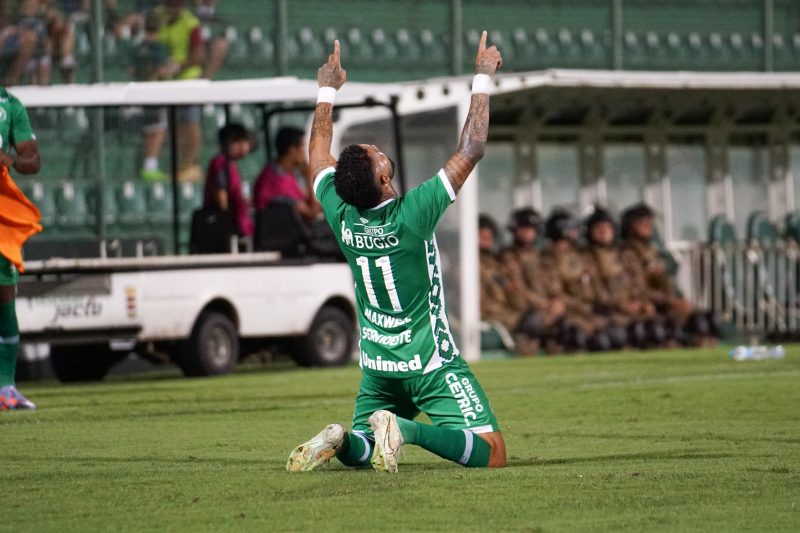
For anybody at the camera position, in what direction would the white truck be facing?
facing away from the viewer and to the right of the viewer

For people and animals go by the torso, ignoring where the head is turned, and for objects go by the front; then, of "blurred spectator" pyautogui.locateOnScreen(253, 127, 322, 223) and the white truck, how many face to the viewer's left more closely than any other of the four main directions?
0

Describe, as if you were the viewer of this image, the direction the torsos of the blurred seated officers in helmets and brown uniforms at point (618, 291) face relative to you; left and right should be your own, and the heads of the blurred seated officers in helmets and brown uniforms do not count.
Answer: facing the viewer and to the right of the viewer

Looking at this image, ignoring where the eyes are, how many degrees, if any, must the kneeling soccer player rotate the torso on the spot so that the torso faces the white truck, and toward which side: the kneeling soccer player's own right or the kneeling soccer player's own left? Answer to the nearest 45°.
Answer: approximately 45° to the kneeling soccer player's own left

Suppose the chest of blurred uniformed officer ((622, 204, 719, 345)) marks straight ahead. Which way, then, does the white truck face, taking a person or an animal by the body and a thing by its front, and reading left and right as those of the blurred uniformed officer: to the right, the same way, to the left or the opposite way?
to the left

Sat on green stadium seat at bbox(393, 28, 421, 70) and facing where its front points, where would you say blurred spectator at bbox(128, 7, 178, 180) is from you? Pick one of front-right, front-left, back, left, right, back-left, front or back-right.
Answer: right

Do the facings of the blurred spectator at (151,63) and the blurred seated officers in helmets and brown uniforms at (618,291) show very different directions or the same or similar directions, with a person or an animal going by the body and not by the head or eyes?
same or similar directions

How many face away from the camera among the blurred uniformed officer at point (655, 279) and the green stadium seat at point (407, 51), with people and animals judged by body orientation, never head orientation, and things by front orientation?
0

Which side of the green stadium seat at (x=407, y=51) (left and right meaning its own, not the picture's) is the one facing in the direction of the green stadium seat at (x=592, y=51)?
left

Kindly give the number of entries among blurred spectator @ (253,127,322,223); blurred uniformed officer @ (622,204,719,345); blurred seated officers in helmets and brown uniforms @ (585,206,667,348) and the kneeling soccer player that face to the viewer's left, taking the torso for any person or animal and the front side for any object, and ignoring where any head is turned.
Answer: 0

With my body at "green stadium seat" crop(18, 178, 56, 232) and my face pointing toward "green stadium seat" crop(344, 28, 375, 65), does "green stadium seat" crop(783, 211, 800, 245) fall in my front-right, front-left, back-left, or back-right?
front-right

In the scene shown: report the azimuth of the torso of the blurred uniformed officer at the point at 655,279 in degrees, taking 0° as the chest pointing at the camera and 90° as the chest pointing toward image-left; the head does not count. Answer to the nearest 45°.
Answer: approximately 315°
